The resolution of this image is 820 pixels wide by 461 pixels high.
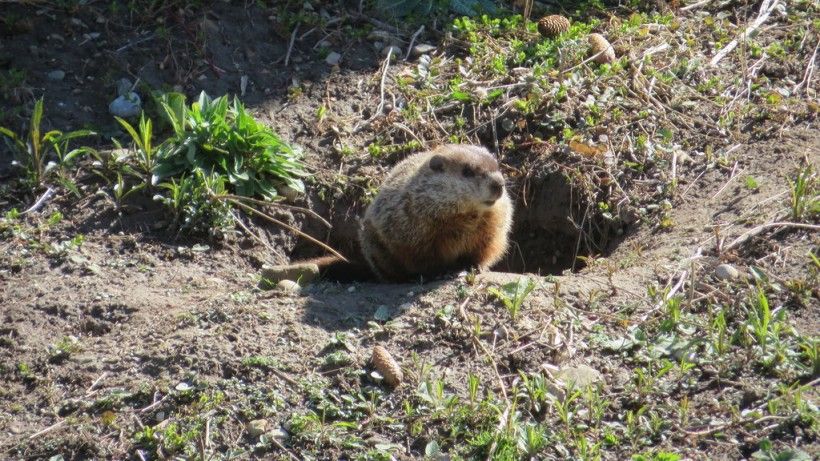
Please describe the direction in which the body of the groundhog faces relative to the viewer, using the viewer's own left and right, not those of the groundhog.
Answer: facing the viewer and to the right of the viewer

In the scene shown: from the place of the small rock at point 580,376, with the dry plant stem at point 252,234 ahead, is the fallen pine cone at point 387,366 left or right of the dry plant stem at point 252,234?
left

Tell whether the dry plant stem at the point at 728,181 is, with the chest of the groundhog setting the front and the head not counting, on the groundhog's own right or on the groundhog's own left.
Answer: on the groundhog's own left

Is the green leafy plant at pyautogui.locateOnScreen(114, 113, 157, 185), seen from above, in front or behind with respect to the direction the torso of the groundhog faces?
behind

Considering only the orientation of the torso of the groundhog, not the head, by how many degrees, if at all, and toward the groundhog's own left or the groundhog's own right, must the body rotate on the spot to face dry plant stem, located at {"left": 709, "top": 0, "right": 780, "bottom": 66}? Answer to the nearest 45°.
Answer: approximately 90° to the groundhog's own left

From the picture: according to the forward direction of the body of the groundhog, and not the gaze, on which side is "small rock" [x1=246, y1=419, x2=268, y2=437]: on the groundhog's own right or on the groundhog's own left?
on the groundhog's own right

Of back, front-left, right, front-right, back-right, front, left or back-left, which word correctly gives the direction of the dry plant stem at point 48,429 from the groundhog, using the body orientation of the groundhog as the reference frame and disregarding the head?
right

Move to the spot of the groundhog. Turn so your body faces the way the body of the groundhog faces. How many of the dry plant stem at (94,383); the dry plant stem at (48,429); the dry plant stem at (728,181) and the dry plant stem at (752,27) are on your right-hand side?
2

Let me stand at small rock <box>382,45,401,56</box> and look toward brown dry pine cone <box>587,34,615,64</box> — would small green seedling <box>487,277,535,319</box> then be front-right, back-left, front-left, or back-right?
front-right

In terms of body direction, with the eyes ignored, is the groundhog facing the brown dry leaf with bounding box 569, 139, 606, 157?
no

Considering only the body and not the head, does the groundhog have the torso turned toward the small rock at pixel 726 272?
yes

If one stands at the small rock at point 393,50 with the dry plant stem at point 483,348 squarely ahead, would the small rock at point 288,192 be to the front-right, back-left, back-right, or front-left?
front-right

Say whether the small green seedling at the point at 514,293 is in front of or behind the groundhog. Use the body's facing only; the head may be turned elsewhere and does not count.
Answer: in front

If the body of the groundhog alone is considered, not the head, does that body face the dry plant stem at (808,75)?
no

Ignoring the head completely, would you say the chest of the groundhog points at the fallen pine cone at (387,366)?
no

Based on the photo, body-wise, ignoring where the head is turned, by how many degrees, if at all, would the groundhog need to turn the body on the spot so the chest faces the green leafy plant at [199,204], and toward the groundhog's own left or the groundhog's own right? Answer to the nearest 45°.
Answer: approximately 135° to the groundhog's own right

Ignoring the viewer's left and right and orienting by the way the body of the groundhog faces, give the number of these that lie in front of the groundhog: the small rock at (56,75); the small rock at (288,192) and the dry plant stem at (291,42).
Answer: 0
